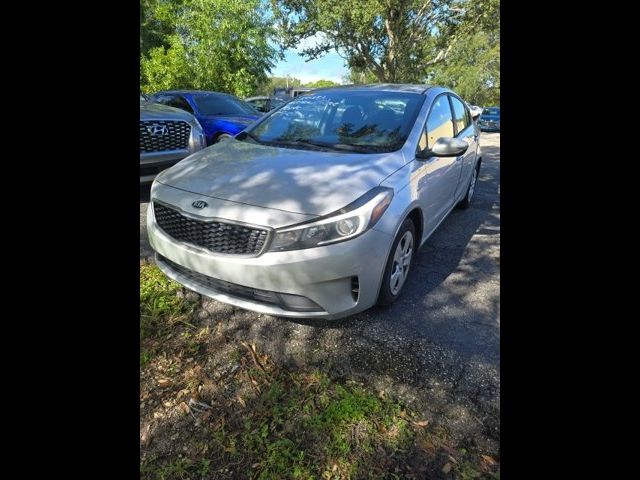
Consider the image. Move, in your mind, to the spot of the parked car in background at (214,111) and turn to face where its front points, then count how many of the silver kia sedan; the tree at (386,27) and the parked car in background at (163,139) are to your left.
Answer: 1

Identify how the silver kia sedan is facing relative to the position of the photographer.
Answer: facing the viewer and to the left of the viewer

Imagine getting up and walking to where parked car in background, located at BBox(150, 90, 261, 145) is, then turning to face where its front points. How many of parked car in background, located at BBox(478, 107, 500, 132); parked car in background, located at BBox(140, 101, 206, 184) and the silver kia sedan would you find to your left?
1

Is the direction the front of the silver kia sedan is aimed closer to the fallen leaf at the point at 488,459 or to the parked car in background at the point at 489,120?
the fallen leaf

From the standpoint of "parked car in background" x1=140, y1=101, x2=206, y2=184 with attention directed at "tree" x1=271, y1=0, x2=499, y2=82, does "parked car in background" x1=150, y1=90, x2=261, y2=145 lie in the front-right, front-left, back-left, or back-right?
front-left

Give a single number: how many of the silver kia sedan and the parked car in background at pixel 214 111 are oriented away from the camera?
0

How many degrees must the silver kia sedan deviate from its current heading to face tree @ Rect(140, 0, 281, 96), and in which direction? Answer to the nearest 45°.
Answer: approximately 135° to its right

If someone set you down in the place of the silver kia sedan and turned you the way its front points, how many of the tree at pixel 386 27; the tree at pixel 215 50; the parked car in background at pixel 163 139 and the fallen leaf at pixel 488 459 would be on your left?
1

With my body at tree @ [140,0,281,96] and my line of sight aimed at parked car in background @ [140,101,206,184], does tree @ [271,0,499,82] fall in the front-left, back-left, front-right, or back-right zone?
back-left

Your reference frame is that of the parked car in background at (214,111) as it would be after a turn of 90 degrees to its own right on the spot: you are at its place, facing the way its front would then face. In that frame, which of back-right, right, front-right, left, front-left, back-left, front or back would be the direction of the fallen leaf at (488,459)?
front-left

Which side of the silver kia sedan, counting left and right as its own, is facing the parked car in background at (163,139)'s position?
right
